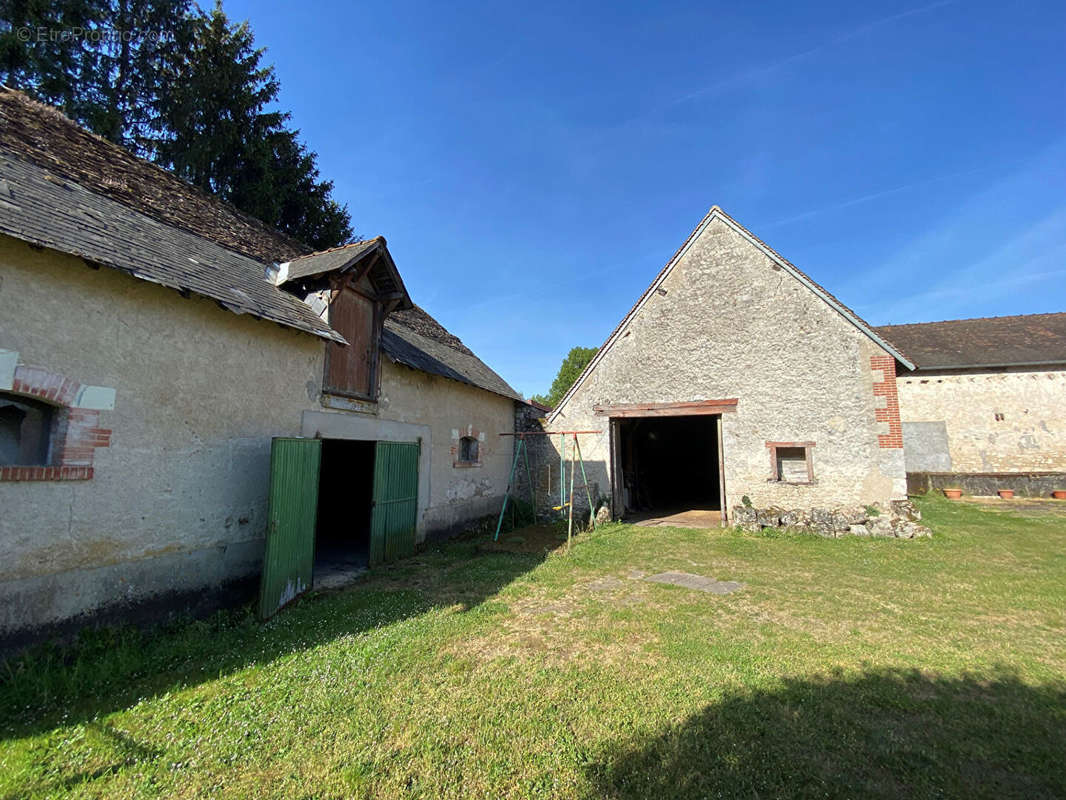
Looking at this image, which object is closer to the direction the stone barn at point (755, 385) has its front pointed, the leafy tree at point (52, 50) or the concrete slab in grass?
the concrete slab in grass

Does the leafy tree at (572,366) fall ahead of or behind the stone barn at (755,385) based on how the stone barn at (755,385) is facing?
behind

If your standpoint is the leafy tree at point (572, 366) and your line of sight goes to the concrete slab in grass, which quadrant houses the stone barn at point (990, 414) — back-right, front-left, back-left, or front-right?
front-left

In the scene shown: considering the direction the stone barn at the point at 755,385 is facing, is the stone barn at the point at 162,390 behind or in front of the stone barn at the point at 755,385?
in front

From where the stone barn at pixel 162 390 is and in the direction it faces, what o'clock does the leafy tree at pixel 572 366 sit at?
The leafy tree is roughly at 9 o'clock from the stone barn.

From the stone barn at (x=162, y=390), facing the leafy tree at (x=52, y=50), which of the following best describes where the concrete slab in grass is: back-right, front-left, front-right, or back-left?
back-right

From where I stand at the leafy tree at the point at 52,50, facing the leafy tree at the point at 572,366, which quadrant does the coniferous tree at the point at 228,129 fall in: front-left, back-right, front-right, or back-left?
front-right

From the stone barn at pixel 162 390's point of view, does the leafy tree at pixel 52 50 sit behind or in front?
behind

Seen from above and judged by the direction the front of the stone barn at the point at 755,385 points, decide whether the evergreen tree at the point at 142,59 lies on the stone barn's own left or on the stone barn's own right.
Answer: on the stone barn's own right

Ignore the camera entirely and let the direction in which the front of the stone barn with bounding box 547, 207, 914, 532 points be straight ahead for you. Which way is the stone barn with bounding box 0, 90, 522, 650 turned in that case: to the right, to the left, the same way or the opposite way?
to the left

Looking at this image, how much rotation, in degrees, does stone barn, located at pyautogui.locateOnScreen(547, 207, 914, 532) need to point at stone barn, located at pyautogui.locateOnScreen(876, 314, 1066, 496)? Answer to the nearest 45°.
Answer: approximately 135° to its left

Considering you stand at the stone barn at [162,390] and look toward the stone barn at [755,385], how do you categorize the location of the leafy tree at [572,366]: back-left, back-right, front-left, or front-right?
front-left

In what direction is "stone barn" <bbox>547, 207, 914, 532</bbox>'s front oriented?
toward the camera

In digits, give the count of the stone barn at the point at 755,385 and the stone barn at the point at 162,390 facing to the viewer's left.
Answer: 0

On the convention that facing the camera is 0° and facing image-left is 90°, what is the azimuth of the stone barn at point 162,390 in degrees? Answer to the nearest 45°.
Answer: approximately 315°

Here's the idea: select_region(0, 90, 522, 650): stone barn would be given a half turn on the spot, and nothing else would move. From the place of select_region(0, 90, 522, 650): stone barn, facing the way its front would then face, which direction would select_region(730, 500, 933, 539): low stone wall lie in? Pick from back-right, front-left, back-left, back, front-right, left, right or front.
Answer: back-right

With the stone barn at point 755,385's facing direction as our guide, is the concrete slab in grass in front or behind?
in front
